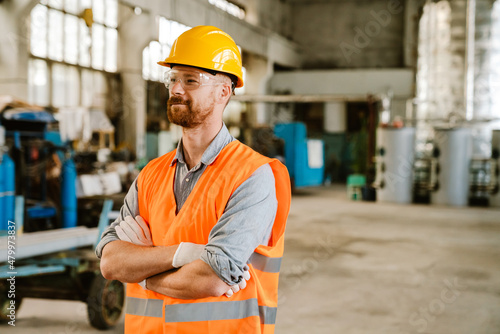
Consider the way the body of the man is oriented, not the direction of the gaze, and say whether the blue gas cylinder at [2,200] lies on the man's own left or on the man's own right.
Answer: on the man's own right

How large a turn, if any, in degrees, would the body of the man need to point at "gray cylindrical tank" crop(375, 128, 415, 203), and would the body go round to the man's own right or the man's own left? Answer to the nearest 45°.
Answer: approximately 180°

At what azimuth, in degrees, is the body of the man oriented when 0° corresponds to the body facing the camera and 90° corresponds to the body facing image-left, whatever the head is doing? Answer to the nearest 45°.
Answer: approximately 45°

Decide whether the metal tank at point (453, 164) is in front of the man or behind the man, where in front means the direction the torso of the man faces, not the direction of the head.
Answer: behind

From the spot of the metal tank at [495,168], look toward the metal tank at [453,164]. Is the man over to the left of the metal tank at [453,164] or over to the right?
left

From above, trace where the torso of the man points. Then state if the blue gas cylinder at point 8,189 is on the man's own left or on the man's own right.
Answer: on the man's own right

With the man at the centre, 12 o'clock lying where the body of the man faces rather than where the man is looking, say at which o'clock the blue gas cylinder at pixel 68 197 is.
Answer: The blue gas cylinder is roughly at 4 o'clock from the man.

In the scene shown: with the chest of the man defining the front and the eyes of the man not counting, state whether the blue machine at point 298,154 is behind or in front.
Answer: behind
